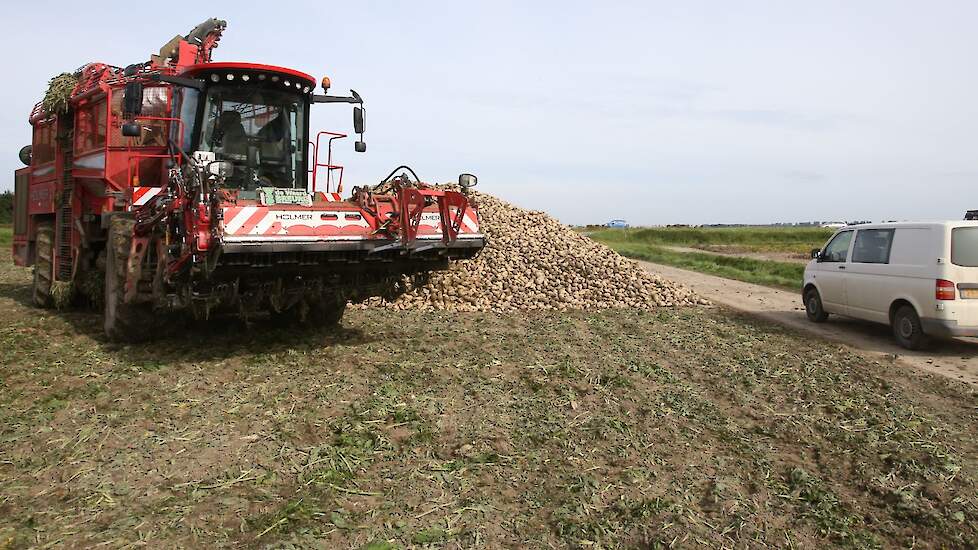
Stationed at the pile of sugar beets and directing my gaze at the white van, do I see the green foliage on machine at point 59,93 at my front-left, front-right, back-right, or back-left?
back-right

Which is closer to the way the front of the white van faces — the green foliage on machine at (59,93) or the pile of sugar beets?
the pile of sugar beets

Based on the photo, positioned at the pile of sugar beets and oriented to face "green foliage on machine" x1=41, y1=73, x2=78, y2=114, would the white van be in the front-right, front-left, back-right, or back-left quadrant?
back-left

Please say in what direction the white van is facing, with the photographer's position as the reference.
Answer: facing away from the viewer and to the left of the viewer

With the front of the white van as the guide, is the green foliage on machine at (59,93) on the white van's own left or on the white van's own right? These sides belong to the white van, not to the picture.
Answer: on the white van's own left

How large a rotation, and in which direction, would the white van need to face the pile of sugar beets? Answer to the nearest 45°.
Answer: approximately 45° to its left
